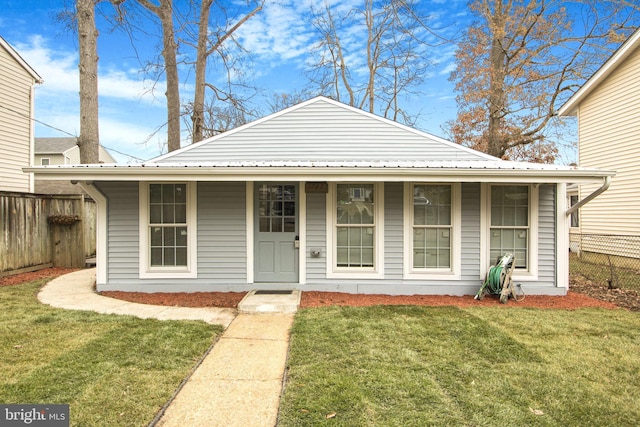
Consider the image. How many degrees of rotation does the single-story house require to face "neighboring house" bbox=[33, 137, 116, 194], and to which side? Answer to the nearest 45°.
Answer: approximately 135° to its right

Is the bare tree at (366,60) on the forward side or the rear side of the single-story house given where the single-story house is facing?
on the rear side

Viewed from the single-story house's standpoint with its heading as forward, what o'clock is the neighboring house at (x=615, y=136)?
The neighboring house is roughly at 8 o'clock from the single-story house.

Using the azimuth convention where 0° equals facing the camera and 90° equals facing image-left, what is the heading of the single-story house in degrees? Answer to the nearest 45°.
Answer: approximately 0°

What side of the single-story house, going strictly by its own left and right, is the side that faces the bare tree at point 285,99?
back

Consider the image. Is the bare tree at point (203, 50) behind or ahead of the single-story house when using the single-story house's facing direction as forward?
behind

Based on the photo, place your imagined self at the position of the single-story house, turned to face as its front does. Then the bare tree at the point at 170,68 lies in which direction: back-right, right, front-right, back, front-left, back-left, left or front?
back-right

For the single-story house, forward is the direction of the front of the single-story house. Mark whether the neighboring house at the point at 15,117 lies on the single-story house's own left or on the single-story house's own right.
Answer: on the single-story house's own right

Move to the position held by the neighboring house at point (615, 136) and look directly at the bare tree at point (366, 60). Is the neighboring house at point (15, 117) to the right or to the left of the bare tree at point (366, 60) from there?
left

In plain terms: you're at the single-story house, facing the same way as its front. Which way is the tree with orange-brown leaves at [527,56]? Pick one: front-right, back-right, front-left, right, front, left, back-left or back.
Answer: back-left
